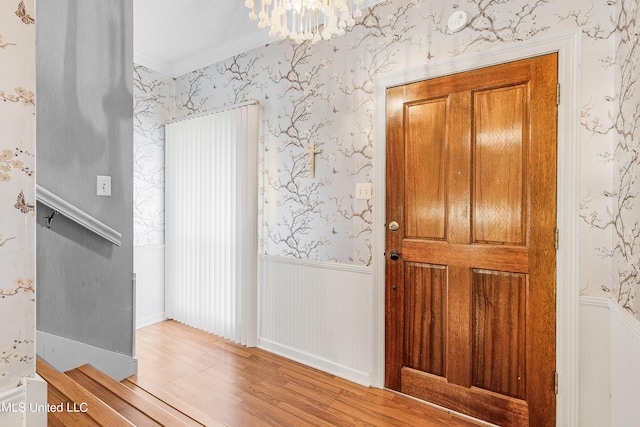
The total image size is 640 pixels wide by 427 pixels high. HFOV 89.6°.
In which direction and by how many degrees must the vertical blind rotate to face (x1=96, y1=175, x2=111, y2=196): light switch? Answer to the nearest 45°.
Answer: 0° — it already faces it

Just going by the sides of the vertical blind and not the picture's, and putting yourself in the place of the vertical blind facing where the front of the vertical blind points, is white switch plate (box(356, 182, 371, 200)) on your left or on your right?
on your left

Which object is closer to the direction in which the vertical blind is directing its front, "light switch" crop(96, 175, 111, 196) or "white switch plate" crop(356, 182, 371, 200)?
the light switch

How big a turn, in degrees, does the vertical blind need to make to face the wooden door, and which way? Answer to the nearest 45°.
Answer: approximately 90° to its left

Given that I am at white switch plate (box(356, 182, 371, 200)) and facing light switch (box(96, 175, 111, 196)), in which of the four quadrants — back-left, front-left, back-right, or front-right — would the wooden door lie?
back-left

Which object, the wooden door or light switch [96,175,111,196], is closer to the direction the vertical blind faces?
the light switch

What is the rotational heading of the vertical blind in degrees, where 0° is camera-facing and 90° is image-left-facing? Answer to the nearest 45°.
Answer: approximately 45°
